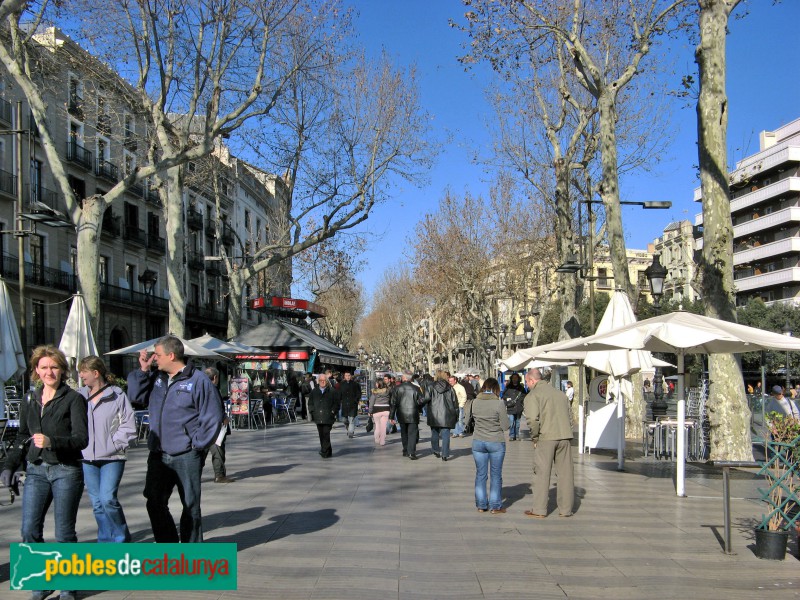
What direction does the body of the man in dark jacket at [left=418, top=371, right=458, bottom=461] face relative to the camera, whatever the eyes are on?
away from the camera

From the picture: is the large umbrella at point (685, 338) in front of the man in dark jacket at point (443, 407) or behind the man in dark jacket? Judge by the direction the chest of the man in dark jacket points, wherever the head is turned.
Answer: behind

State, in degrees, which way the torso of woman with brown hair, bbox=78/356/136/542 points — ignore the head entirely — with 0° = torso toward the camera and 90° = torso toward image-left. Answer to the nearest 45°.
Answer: approximately 45°

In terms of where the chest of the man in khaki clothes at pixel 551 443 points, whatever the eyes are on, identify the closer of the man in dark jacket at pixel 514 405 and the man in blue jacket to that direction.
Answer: the man in dark jacket
